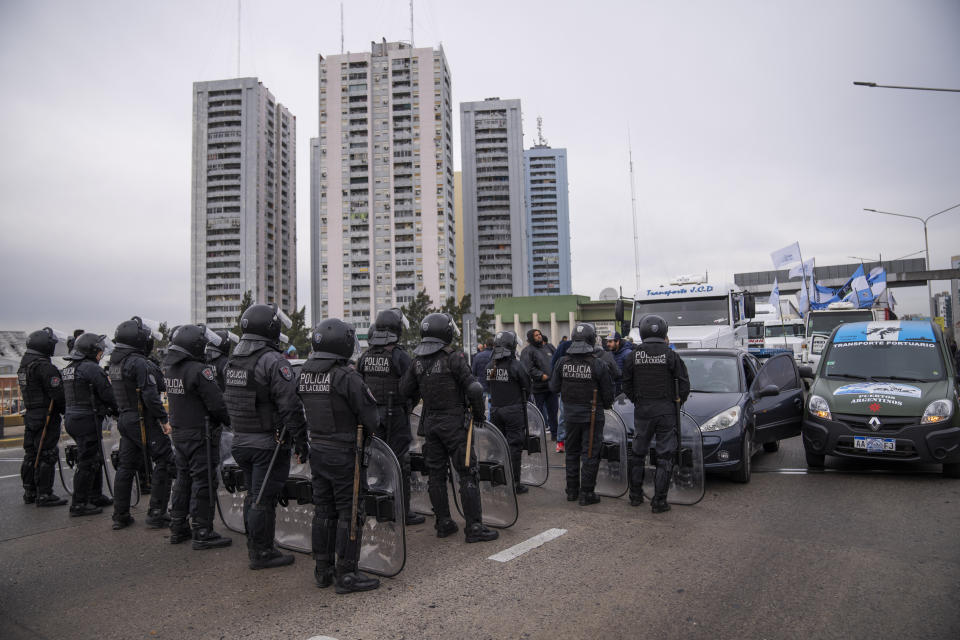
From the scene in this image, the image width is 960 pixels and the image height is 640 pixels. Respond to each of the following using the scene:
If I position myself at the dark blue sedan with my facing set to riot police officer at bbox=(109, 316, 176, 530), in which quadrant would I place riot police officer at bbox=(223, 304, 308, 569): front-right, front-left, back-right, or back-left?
front-left

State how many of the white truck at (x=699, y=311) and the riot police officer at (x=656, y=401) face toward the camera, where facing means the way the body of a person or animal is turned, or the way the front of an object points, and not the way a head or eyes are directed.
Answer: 1

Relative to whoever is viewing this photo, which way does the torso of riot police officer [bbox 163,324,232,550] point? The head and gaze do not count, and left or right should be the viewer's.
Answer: facing away from the viewer and to the right of the viewer

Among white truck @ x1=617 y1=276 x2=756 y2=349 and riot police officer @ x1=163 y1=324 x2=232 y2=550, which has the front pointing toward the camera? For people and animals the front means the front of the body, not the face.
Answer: the white truck

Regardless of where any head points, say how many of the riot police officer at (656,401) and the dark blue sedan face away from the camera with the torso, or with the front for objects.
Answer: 1

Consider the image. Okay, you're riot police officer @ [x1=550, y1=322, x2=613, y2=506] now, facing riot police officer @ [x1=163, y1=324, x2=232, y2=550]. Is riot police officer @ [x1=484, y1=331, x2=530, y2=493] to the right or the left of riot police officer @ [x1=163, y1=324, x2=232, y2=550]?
right

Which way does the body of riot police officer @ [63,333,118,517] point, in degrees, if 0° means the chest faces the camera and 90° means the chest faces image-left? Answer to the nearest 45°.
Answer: approximately 225°

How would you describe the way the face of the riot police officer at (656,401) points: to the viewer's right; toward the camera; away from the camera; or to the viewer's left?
away from the camera

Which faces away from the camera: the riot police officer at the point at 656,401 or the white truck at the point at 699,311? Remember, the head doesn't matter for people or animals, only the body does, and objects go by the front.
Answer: the riot police officer

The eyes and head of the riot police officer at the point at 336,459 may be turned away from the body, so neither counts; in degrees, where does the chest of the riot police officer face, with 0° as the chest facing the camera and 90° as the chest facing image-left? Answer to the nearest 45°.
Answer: approximately 225°

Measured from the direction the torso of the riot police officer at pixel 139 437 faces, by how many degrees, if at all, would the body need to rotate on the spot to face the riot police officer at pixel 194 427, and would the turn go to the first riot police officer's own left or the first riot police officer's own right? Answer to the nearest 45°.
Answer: approximately 90° to the first riot police officer's own right

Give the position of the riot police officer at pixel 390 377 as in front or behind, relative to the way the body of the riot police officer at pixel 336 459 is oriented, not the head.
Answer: in front

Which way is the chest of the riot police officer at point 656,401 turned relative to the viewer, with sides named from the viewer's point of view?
facing away from the viewer

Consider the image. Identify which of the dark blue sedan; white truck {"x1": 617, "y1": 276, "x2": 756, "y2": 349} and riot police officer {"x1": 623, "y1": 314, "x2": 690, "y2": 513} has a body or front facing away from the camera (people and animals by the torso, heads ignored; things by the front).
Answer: the riot police officer

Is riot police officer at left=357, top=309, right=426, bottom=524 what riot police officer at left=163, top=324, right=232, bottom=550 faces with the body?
no

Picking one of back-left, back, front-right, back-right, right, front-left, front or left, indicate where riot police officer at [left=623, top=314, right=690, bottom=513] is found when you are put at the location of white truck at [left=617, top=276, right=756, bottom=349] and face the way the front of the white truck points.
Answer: front

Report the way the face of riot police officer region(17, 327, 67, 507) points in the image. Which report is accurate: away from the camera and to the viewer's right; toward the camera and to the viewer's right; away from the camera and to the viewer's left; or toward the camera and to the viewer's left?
away from the camera and to the viewer's right

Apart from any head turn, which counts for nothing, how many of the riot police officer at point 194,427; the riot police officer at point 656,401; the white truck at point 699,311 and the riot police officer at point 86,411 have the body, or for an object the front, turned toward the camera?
1

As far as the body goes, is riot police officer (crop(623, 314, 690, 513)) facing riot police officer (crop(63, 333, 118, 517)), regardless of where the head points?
no

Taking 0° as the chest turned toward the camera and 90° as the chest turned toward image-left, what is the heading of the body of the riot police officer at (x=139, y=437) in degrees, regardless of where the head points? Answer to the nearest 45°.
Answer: approximately 225°

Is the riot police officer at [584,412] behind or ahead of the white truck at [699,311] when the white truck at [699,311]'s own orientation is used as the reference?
ahead
